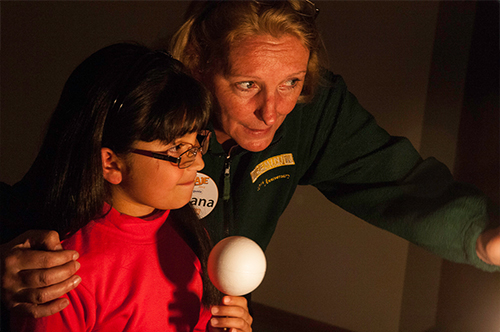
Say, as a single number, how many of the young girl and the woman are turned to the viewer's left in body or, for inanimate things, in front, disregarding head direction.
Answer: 0

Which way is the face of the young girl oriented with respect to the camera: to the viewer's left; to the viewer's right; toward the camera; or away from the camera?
to the viewer's right

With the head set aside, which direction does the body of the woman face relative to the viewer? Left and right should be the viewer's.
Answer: facing the viewer
